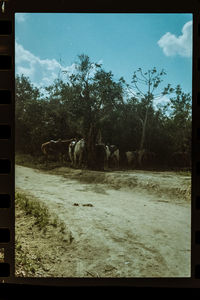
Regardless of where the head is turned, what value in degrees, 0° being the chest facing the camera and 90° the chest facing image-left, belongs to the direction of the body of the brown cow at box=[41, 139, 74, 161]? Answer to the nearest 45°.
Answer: approximately 270°

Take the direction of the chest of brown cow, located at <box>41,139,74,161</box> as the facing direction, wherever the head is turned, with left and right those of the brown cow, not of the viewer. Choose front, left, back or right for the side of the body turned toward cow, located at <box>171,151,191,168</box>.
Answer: front
